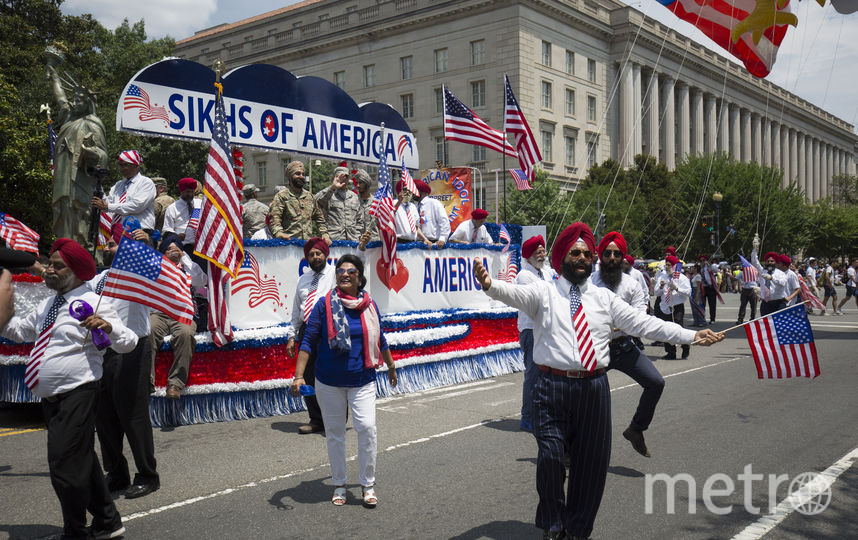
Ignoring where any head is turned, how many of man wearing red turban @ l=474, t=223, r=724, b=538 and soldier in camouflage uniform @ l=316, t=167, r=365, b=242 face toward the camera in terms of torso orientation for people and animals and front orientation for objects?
2

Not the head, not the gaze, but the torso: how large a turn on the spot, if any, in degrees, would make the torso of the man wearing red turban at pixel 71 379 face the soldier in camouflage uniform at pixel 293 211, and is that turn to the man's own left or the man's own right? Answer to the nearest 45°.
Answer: approximately 180°

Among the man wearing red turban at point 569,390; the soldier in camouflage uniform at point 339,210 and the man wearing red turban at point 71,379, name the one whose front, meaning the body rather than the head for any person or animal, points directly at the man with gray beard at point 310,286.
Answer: the soldier in camouflage uniform

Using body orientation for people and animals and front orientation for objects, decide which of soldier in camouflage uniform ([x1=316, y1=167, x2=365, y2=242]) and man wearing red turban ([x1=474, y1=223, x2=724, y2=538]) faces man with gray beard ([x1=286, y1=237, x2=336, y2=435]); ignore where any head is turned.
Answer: the soldier in camouflage uniform

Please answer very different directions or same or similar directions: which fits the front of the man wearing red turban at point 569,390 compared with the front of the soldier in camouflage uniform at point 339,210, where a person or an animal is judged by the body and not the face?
same or similar directions

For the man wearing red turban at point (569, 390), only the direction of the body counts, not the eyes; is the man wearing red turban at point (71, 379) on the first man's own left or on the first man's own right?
on the first man's own right

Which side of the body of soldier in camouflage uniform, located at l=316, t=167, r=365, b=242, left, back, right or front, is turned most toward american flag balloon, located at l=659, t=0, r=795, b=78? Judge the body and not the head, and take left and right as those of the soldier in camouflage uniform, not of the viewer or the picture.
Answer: left

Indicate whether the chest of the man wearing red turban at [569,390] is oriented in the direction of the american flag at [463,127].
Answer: no

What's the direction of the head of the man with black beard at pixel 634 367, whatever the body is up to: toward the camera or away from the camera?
toward the camera

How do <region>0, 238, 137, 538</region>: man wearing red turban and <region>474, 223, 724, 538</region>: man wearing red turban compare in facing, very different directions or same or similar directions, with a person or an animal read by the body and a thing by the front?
same or similar directions

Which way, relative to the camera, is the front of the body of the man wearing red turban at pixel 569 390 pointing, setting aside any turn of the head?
toward the camera

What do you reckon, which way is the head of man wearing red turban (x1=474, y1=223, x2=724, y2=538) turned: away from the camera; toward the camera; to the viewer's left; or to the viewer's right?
toward the camera

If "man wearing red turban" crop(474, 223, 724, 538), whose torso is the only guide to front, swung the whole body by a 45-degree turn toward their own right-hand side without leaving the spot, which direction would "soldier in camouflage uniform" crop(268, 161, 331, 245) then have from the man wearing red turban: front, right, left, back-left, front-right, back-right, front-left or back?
right

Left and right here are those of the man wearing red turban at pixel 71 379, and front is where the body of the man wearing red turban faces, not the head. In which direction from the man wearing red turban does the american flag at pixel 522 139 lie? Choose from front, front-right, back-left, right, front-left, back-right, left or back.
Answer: back

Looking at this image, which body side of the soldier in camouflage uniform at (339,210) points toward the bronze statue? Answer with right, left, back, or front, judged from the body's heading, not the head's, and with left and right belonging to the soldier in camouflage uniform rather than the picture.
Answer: right

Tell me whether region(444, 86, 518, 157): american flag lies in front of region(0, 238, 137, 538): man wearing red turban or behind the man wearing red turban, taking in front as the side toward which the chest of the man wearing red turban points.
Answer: behind

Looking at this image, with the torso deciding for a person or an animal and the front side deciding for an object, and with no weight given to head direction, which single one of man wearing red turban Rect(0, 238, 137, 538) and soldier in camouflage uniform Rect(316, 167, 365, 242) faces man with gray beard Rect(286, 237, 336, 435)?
the soldier in camouflage uniform

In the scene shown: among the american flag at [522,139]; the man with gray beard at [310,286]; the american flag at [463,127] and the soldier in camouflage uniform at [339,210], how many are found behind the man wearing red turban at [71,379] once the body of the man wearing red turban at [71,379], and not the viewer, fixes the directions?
4

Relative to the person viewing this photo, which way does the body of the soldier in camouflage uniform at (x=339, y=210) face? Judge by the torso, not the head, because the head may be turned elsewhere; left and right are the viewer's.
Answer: facing the viewer

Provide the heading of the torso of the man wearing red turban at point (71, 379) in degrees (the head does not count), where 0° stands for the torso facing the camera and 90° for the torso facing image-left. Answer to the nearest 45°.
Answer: approximately 45°
